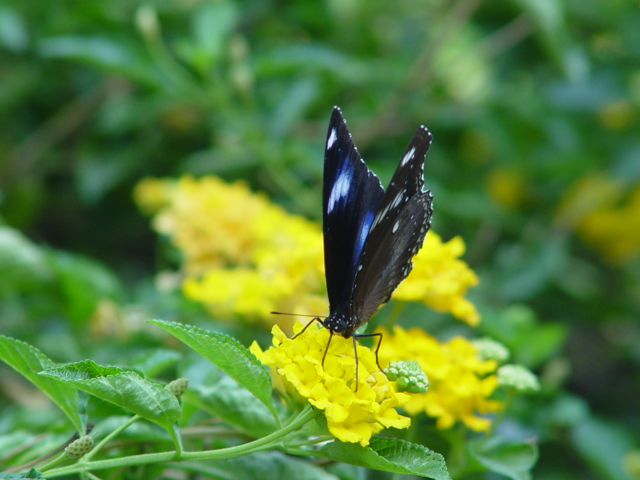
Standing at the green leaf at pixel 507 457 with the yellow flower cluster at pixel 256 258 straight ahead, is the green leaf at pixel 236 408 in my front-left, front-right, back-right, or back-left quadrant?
front-left

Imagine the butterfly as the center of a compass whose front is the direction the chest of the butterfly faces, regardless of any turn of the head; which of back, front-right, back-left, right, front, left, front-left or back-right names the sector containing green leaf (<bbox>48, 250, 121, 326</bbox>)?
right

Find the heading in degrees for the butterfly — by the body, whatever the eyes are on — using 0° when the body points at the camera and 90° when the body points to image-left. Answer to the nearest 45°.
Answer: approximately 45°

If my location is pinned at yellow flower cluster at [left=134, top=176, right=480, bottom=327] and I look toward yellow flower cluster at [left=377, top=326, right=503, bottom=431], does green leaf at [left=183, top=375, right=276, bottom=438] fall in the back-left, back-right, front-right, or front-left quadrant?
front-right
